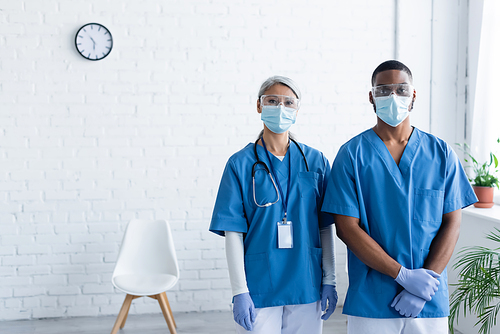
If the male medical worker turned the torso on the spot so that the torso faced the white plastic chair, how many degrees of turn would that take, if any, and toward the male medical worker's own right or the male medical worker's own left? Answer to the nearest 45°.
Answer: approximately 135° to the male medical worker's own right

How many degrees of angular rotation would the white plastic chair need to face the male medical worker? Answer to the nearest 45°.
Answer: approximately 45° to its left

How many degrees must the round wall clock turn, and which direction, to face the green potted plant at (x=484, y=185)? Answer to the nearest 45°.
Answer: approximately 45° to its left

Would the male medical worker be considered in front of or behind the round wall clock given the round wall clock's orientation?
in front

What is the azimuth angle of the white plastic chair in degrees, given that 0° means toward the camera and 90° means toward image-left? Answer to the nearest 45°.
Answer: approximately 0°

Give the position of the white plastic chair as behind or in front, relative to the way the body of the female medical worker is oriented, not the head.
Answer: behind

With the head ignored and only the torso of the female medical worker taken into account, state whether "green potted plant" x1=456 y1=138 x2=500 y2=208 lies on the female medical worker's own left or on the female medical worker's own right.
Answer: on the female medical worker's own left
